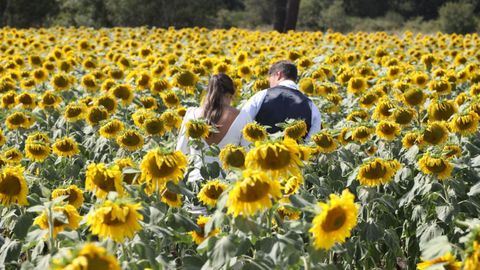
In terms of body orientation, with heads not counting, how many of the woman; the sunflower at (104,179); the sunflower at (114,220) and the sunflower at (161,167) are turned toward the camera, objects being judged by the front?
3

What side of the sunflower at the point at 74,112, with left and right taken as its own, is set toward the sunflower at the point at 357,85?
left

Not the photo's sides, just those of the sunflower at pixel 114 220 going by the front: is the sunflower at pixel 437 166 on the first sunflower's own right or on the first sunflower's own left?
on the first sunflower's own left

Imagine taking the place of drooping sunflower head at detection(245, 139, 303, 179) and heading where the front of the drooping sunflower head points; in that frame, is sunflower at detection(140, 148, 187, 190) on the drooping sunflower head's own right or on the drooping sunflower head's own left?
on the drooping sunflower head's own right

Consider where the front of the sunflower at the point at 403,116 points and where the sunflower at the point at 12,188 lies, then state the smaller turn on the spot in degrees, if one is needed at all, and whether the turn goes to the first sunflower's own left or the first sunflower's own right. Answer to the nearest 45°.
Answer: approximately 45° to the first sunflower's own right

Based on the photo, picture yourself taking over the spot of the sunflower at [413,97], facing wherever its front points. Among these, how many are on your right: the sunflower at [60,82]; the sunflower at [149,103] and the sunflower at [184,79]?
3

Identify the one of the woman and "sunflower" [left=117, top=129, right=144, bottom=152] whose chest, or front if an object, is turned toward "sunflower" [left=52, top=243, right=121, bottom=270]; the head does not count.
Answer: "sunflower" [left=117, top=129, right=144, bottom=152]

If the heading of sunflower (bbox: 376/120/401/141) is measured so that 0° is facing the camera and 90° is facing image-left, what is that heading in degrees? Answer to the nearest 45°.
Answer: approximately 0°

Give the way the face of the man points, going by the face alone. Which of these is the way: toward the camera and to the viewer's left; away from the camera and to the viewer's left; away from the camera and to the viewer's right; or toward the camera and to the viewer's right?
away from the camera and to the viewer's left

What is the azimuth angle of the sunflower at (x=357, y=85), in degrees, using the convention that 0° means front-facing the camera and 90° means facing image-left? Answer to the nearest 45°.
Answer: approximately 0°

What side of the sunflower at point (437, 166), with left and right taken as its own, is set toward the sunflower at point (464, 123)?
back

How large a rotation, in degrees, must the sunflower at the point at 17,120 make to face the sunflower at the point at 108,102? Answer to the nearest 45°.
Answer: approximately 90° to its left
